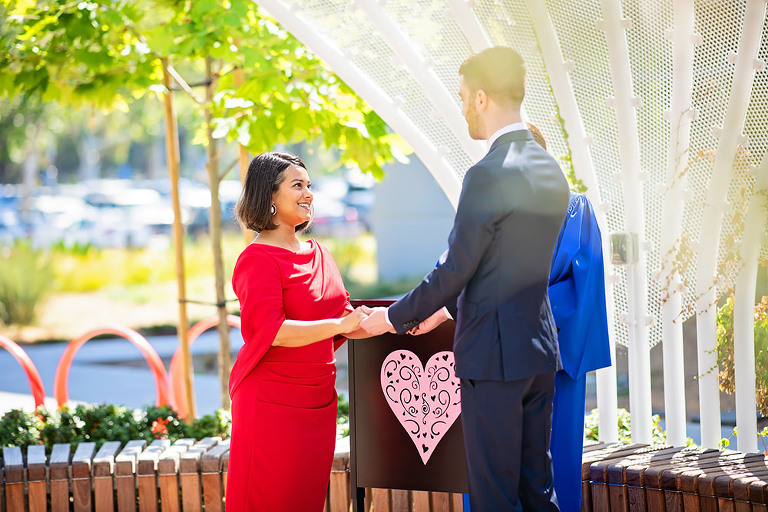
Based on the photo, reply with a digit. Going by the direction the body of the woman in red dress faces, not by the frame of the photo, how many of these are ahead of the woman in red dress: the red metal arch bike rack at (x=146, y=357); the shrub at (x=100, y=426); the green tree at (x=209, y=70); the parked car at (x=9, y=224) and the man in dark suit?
1

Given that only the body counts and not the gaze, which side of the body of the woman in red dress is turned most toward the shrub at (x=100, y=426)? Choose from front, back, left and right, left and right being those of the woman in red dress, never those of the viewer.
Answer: back

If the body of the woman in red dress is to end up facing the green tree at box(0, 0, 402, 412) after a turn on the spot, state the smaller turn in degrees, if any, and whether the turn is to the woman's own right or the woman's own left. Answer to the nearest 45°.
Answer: approximately 135° to the woman's own left

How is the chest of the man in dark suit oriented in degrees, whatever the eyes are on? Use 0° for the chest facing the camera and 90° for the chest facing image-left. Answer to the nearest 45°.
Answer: approximately 135°

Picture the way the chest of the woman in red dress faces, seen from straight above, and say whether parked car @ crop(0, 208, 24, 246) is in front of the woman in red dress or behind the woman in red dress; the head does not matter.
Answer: behind

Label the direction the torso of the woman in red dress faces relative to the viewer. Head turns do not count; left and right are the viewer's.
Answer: facing the viewer and to the right of the viewer

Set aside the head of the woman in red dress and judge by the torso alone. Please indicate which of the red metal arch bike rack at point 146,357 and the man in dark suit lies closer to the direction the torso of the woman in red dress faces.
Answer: the man in dark suit

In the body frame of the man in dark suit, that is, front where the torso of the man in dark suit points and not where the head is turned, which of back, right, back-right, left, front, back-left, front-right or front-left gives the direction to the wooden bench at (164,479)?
front

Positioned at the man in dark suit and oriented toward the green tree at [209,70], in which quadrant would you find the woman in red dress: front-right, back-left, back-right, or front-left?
front-left

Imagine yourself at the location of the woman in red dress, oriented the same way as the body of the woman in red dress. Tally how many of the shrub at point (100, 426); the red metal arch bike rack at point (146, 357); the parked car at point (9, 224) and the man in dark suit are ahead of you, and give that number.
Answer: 1

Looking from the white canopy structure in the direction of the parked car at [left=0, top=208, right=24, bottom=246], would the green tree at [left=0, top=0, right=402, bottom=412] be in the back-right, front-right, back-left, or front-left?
front-left

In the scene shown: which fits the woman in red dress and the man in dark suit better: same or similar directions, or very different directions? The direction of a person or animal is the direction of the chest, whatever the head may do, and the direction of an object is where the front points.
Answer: very different directions

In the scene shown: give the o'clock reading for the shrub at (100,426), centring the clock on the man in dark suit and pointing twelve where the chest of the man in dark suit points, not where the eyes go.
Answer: The shrub is roughly at 12 o'clock from the man in dark suit.

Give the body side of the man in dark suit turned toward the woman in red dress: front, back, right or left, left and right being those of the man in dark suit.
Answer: front
